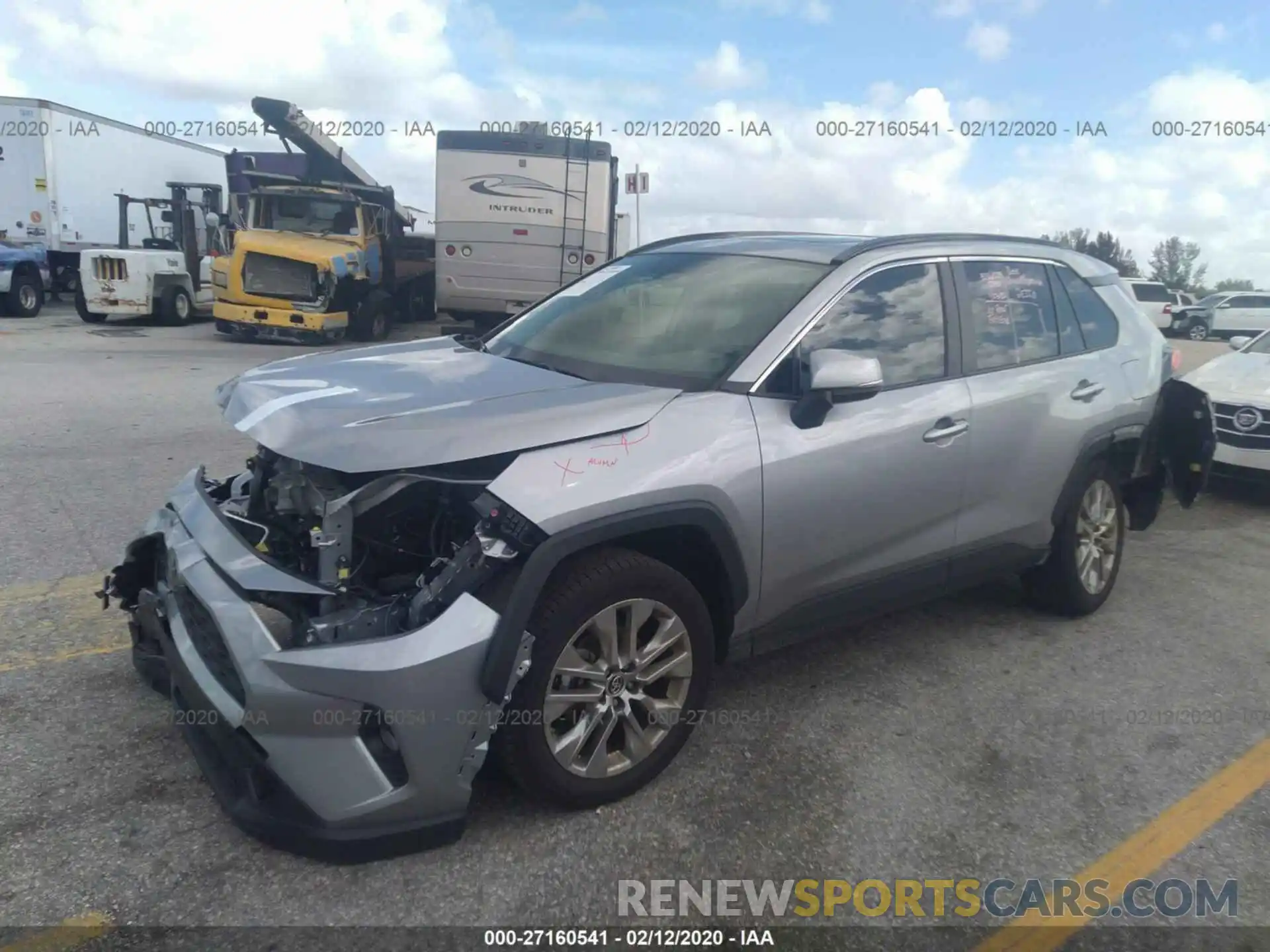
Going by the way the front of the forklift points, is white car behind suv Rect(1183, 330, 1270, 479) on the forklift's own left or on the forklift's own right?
on the forklift's own right

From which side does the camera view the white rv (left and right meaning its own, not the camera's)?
back

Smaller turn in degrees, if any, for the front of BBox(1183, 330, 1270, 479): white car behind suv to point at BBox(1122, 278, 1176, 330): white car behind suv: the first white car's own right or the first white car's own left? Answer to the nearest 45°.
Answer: approximately 135° to the first white car's own right

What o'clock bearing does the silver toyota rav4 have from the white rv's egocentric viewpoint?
The silver toyota rav4 is roughly at 6 o'clock from the white rv.

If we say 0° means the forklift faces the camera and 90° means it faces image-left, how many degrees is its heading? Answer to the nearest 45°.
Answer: approximately 225°
